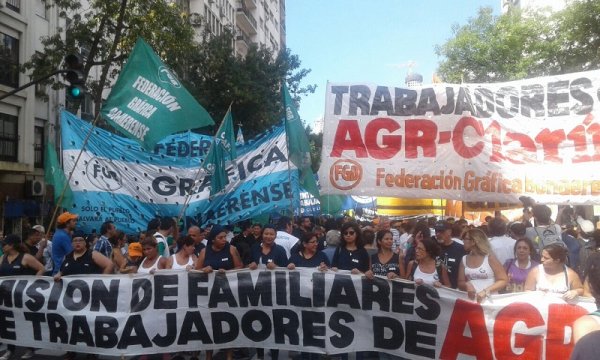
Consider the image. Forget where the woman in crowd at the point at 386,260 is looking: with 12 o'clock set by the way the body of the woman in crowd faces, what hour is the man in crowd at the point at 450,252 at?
The man in crowd is roughly at 8 o'clock from the woman in crowd.

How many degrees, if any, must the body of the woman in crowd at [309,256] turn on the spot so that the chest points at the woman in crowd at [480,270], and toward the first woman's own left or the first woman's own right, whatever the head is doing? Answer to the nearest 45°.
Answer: approximately 90° to the first woman's own left

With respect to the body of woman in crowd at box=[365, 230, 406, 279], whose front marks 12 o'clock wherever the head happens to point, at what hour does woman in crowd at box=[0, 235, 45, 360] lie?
woman in crowd at box=[0, 235, 45, 360] is roughly at 3 o'clock from woman in crowd at box=[365, 230, 406, 279].

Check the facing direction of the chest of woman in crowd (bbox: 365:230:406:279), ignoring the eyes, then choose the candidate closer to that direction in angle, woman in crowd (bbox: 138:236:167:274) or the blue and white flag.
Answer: the woman in crowd

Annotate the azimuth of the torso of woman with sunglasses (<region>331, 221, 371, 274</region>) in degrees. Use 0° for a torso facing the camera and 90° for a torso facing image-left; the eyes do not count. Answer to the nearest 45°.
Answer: approximately 0°

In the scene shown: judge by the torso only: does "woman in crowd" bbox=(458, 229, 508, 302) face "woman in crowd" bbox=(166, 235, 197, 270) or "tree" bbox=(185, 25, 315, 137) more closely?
the woman in crowd

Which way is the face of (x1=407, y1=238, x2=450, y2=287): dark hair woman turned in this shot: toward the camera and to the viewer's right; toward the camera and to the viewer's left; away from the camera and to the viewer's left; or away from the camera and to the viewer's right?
toward the camera and to the viewer's left

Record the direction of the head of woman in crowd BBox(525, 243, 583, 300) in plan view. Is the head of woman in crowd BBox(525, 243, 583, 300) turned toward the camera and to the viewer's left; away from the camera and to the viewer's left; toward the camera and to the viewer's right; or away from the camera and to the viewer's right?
toward the camera and to the viewer's left
